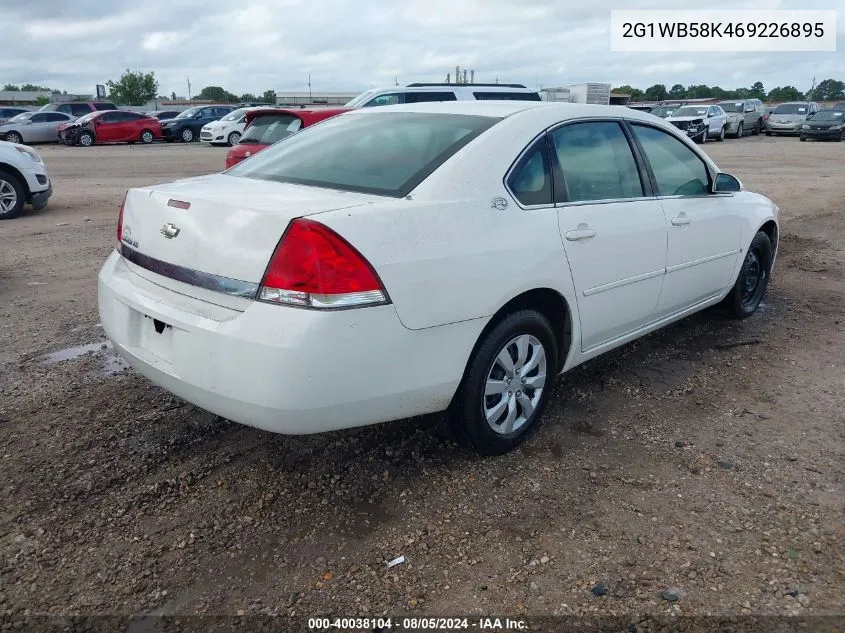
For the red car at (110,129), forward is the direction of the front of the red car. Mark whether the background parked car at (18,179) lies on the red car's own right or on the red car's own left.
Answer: on the red car's own left

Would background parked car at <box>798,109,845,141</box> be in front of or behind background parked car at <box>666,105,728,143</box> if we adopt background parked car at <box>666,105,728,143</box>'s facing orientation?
behind

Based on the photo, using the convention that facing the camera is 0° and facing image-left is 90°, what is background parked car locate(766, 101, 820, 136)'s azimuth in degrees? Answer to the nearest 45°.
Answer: approximately 45°

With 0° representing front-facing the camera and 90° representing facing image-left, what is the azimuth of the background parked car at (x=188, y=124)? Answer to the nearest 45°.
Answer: approximately 45°

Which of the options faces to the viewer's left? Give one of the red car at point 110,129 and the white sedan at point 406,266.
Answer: the red car

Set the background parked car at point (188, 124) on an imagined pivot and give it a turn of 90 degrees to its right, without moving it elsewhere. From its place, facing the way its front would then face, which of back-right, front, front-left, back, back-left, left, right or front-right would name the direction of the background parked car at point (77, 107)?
front

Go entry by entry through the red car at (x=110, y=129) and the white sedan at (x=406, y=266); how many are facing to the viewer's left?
1

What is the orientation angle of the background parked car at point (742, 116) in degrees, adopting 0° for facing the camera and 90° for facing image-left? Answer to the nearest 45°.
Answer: approximately 45°
